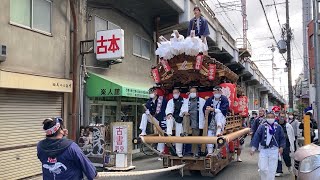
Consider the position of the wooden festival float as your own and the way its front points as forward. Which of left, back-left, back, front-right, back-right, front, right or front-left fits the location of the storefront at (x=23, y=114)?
front-right

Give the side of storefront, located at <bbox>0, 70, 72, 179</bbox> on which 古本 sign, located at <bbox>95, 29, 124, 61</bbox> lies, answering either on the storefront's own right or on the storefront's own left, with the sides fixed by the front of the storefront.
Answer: on the storefront's own left

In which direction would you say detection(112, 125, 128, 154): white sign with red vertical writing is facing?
toward the camera

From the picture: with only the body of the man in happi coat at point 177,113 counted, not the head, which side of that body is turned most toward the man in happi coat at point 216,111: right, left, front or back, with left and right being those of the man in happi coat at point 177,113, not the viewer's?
left

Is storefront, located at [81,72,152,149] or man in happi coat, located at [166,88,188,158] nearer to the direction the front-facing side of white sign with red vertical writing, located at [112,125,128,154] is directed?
the man in happi coat

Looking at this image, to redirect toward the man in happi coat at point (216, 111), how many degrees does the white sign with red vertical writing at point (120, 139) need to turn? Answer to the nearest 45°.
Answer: approximately 45° to its left

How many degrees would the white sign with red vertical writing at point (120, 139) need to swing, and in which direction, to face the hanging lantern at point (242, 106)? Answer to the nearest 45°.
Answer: approximately 90° to its left

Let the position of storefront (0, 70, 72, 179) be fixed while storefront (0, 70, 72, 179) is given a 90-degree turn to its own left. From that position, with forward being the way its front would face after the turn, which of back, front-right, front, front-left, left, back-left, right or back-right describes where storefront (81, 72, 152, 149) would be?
front

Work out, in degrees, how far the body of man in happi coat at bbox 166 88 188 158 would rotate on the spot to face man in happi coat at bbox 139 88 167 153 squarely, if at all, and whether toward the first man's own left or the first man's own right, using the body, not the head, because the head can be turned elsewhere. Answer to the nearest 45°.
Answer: approximately 135° to the first man's own right

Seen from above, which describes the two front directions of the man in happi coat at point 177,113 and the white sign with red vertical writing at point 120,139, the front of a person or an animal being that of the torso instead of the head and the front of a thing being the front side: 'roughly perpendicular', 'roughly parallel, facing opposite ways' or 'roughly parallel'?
roughly parallel

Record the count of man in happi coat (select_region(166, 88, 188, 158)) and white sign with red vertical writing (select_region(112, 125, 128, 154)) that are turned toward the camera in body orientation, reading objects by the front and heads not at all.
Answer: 2

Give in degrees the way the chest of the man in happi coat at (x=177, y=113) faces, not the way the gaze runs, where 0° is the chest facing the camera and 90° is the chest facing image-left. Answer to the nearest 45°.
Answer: approximately 0°

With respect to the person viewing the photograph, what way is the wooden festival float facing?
facing the viewer and to the left of the viewer

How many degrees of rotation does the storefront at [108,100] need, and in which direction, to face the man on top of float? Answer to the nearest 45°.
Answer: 0° — it already faces them

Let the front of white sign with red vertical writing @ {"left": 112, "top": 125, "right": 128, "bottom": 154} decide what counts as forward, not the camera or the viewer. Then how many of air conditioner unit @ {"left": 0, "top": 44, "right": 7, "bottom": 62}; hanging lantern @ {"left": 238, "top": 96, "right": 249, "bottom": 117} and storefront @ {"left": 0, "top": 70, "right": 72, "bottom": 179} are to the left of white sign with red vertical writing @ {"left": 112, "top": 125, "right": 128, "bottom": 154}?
1

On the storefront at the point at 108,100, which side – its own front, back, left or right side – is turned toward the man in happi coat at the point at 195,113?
front
